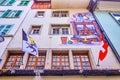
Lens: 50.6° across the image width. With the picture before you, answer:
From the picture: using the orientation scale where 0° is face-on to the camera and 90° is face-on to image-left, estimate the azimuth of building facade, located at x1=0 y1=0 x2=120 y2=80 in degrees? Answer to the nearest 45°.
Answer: approximately 0°
